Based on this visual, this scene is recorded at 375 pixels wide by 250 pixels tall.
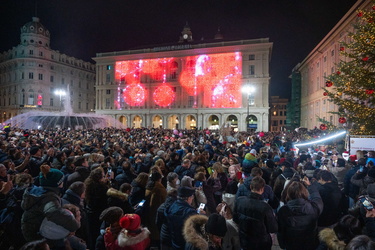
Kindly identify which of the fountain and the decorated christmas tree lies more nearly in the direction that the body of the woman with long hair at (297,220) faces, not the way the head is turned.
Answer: the decorated christmas tree

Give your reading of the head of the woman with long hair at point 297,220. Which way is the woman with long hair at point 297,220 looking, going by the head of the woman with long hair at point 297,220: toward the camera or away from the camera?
away from the camera

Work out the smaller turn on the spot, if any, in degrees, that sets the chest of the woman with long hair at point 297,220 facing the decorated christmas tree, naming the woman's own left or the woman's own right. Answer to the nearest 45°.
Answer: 0° — they already face it

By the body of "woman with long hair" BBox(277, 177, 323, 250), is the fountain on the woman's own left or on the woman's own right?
on the woman's own left

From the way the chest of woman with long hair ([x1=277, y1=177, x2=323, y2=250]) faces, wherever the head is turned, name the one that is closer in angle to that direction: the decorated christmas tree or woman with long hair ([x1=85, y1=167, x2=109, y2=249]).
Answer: the decorated christmas tree

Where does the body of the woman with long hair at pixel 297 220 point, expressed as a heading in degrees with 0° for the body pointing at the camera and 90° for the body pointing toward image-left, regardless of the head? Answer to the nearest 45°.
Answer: approximately 180°

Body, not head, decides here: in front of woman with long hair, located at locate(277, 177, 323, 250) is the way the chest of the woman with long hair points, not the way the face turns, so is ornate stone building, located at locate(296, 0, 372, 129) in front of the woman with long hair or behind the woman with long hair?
in front

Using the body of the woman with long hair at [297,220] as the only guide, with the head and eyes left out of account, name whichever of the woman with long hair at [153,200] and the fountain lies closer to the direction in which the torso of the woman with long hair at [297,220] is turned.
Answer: the fountain

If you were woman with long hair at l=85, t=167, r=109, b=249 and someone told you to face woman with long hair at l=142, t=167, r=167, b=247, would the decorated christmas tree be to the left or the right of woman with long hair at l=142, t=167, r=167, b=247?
left

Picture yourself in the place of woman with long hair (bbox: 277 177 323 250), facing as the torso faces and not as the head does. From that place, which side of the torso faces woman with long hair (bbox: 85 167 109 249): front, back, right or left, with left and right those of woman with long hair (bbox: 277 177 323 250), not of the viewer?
left

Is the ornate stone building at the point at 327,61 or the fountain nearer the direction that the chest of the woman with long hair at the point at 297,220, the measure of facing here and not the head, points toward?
the ornate stone building

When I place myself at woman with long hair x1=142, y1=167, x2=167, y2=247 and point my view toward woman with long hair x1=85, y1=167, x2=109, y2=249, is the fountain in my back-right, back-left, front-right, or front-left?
front-right

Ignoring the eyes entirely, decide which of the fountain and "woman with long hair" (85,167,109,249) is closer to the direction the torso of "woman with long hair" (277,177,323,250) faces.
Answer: the fountain
